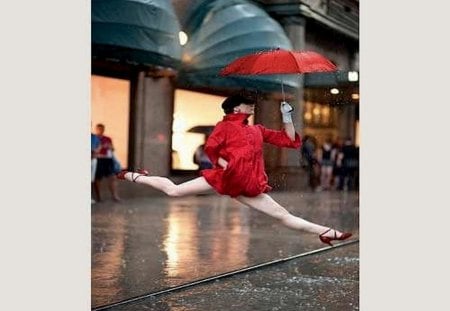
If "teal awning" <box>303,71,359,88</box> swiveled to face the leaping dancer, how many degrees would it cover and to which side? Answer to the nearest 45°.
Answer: approximately 45° to its right

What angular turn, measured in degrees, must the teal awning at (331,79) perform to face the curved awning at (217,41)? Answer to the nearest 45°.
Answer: approximately 135° to its right

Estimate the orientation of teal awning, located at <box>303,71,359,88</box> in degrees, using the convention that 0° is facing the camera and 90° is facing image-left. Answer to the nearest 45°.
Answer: approximately 0°
